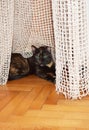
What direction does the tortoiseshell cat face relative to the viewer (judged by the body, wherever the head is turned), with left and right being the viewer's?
facing the viewer and to the right of the viewer

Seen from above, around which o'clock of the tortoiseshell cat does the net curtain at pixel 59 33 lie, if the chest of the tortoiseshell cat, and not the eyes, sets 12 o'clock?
The net curtain is roughly at 1 o'clock from the tortoiseshell cat.
